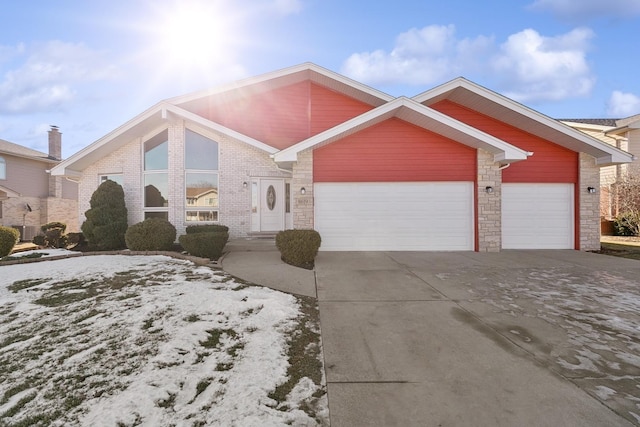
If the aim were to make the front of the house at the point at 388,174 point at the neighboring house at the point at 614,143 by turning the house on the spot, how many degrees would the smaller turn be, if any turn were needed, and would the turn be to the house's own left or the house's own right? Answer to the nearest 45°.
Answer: approximately 135° to the house's own left

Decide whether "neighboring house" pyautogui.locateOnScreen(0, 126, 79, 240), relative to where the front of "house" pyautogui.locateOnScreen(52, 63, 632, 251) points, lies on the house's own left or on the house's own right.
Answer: on the house's own right

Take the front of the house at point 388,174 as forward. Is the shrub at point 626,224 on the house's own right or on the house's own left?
on the house's own left

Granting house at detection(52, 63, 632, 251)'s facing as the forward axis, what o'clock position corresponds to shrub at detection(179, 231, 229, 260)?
The shrub is roughly at 2 o'clock from the house.

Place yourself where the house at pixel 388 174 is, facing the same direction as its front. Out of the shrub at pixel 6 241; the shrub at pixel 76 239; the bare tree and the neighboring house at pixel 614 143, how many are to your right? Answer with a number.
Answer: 2

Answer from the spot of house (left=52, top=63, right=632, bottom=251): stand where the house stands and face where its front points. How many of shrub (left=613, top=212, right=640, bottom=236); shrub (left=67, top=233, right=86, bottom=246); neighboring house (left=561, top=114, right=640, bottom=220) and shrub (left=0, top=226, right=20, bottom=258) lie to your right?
2

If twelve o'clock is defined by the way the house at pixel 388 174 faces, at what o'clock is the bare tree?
The bare tree is roughly at 8 o'clock from the house.

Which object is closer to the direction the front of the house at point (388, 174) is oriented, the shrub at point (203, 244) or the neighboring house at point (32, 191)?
the shrub

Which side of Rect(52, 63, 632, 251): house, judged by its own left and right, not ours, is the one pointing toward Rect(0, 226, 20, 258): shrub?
right

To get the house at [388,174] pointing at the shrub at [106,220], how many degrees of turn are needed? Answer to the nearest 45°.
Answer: approximately 90° to its right

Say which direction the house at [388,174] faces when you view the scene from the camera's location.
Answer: facing the viewer

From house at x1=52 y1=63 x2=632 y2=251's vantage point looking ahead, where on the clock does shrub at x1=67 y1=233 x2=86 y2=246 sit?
The shrub is roughly at 3 o'clock from the house.
